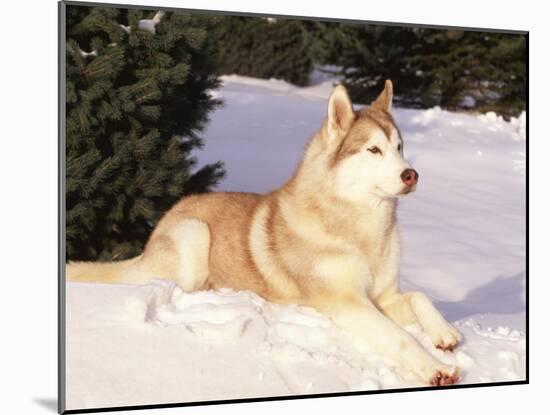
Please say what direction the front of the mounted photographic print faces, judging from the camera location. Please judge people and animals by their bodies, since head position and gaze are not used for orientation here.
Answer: facing the viewer and to the right of the viewer
